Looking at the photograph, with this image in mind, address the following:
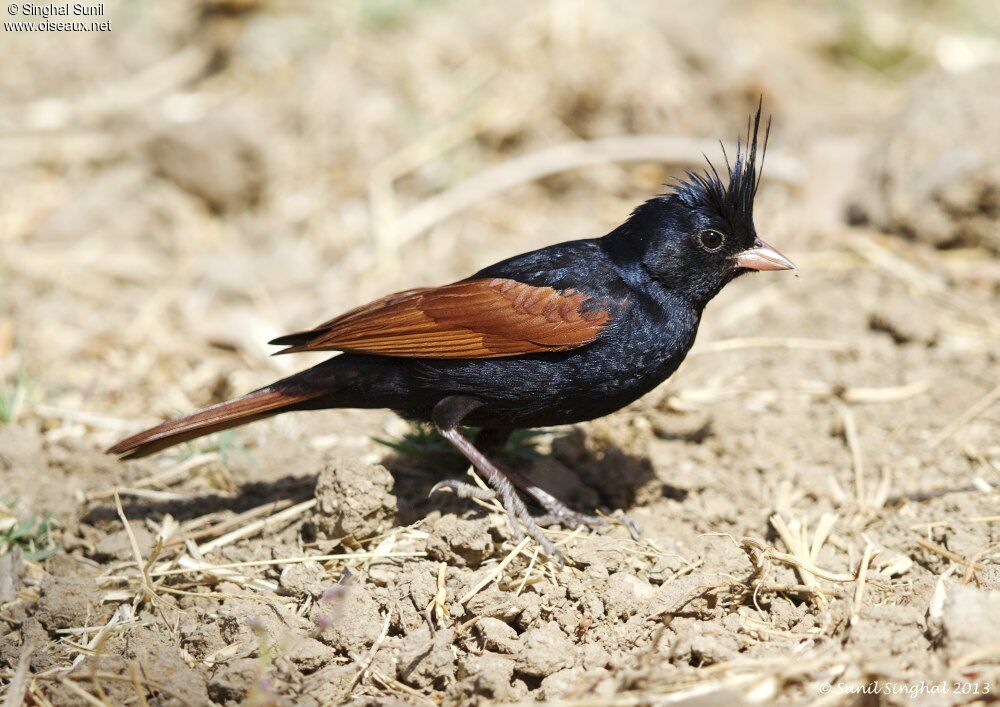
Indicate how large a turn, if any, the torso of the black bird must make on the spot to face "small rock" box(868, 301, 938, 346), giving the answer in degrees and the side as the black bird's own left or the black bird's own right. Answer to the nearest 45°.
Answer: approximately 45° to the black bird's own left

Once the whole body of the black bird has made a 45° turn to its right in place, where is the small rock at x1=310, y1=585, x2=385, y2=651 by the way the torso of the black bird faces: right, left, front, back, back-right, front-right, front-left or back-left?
right

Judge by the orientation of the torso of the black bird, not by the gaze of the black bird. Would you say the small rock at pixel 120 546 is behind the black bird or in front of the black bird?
behind

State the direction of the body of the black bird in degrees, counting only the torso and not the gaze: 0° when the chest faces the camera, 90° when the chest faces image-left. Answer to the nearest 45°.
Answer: approximately 270°

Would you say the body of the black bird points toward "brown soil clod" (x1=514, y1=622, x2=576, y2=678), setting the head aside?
no

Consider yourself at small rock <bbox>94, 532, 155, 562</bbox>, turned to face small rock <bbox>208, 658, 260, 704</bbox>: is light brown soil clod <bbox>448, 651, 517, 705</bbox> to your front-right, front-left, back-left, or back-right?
front-left

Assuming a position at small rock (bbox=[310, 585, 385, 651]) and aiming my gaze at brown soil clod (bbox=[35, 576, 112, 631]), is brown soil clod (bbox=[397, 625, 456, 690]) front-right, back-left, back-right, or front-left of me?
back-left

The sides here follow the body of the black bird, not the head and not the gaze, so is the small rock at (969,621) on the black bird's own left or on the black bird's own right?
on the black bird's own right

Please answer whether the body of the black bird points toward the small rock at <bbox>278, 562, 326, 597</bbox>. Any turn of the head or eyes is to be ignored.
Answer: no

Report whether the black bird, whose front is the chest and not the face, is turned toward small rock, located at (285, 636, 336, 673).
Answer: no

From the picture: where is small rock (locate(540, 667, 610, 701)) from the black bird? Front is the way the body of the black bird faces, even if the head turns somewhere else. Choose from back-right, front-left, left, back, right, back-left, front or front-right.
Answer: right

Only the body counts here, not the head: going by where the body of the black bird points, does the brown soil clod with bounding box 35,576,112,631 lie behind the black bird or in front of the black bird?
behind

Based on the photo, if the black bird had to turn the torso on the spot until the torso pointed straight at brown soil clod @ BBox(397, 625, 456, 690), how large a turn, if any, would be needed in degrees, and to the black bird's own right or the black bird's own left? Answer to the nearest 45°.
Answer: approximately 135° to the black bird's own right

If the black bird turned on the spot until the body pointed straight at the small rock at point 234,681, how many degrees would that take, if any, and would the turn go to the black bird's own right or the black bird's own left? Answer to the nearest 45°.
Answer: approximately 135° to the black bird's own right
